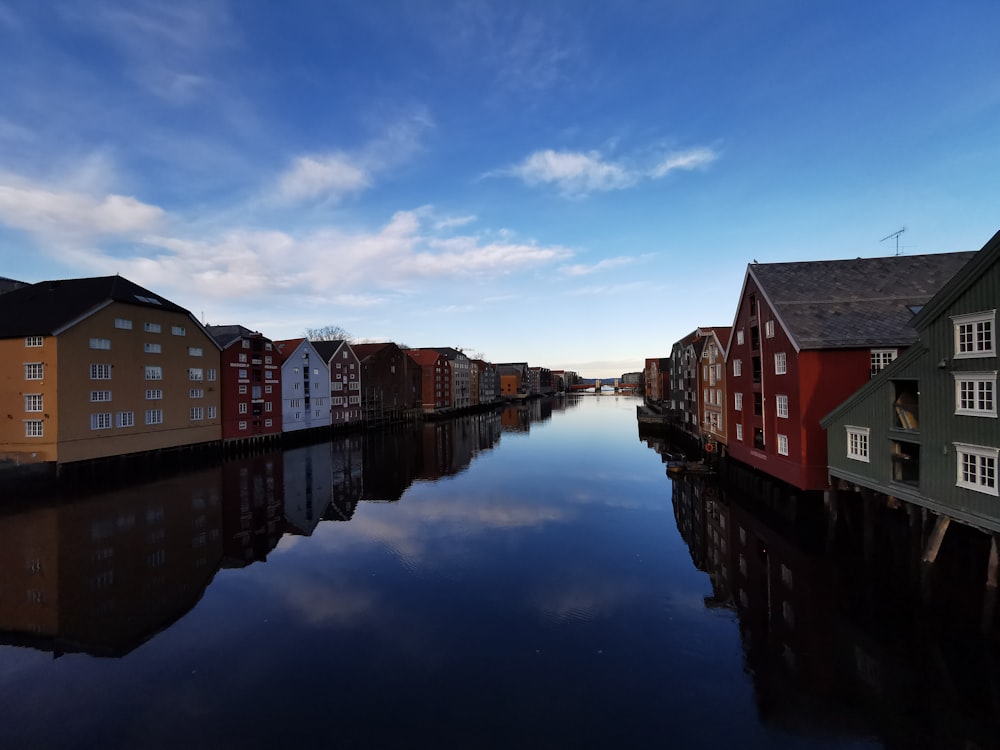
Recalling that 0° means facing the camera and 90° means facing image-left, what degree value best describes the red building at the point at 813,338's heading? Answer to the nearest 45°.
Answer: approximately 45°

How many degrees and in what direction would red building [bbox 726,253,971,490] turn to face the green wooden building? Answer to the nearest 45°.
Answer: approximately 45° to its left

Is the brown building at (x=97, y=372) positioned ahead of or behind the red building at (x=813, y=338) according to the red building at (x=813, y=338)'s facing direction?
ahead

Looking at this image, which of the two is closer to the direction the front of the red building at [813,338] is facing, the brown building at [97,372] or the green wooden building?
the brown building

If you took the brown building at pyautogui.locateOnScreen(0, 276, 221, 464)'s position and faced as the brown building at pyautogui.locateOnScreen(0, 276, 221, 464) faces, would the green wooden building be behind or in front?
in front

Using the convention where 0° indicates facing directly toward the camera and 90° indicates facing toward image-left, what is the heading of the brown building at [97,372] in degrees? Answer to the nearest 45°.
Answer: approximately 315°

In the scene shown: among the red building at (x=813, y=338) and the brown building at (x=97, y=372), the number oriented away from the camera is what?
0
